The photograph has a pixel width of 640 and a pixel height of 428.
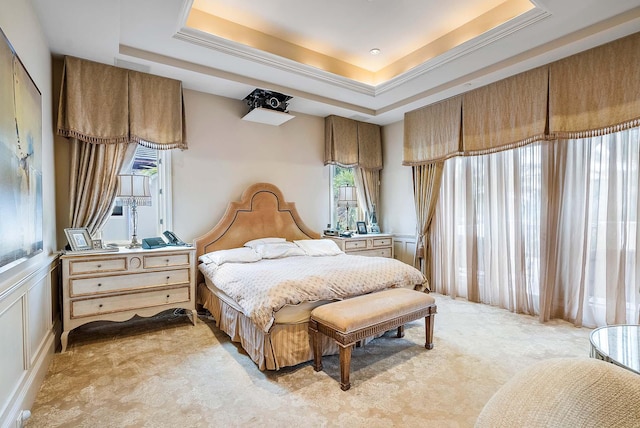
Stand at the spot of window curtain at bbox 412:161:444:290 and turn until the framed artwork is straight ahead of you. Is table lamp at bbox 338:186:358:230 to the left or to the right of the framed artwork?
right

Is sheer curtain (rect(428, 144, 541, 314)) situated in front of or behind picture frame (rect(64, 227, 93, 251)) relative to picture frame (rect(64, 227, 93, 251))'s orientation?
in front

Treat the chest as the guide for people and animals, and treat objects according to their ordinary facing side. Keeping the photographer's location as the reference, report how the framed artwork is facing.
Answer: facing to the right of the viewer

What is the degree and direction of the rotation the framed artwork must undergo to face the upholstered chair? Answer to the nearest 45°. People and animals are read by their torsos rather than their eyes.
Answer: approximately 45° to its right

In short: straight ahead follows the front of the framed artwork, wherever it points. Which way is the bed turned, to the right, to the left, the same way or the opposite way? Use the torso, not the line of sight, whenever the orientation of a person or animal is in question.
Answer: to the right

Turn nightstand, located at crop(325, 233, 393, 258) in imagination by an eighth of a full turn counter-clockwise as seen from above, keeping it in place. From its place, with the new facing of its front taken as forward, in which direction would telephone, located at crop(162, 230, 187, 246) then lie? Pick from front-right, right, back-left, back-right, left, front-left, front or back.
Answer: back-right

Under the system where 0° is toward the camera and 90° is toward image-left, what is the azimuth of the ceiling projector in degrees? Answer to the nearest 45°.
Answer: approximately 0°

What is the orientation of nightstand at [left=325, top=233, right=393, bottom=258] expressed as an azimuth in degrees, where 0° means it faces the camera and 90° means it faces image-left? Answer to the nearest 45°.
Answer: approximately 315°

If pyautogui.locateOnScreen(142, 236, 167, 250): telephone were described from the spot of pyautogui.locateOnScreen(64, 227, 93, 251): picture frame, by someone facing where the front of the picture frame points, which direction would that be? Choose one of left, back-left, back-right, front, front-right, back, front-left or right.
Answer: front-left

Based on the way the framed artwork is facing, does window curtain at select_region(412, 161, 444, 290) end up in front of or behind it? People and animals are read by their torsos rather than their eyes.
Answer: in front

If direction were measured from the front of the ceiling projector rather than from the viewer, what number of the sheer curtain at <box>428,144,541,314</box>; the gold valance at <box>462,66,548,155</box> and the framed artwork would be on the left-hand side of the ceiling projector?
2

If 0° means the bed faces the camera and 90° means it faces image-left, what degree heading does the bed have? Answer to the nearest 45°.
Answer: approximately 315°

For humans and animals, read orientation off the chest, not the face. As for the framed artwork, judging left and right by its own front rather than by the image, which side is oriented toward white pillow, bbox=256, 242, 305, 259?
front
